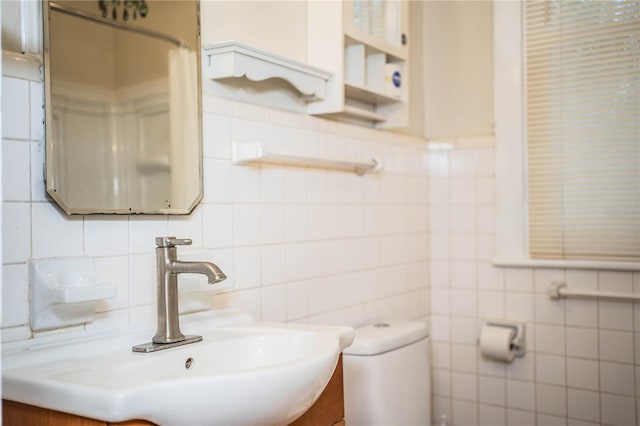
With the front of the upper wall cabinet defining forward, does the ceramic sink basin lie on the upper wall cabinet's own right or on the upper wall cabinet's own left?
on the upper wall cabinet's own right

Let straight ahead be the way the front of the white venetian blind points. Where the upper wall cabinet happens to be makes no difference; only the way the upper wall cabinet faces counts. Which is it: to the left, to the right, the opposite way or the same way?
to the left

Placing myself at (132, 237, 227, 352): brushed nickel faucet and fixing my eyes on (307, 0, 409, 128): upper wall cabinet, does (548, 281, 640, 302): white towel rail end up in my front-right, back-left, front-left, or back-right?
front-right

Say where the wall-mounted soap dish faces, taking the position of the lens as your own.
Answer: facing the viewer and to the right of the viewer

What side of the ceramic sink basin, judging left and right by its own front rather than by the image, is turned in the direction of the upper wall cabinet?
left

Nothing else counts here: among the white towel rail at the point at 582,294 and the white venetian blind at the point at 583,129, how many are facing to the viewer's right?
0

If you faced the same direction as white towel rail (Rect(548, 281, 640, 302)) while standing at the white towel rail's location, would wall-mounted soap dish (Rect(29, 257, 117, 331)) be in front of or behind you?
in front

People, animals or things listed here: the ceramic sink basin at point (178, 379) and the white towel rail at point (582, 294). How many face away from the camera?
0

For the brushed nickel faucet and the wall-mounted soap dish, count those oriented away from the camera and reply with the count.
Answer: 0
